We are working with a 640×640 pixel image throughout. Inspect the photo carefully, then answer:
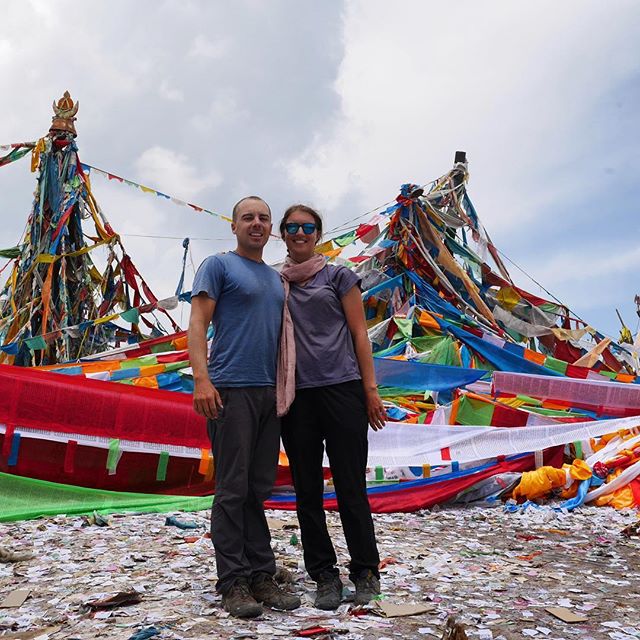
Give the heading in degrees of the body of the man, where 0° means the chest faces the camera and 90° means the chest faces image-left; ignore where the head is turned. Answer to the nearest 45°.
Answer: approximately 315°

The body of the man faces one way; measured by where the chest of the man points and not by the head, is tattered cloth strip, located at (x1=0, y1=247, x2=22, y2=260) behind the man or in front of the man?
behind

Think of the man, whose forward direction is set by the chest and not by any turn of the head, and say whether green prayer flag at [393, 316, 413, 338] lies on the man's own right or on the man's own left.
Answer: on the man's own left

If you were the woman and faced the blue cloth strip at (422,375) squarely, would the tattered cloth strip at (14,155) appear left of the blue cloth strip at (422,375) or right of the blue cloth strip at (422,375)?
left

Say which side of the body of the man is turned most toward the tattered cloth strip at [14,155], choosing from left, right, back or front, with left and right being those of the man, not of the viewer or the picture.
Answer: back

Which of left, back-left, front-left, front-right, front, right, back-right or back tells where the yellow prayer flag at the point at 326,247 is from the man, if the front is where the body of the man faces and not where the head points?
back-left

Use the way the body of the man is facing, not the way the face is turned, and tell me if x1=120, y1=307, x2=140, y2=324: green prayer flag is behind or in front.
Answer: behind

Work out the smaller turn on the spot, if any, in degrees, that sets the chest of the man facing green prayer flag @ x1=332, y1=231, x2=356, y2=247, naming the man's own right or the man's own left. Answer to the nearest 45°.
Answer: approximately 135° to the man's own left

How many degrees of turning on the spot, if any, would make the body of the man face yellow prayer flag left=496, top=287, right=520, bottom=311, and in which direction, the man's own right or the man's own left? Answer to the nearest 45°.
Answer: approximately 90° to the man's own left
